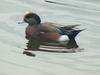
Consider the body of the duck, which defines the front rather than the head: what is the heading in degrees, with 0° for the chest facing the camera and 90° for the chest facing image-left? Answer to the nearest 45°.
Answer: approximately 90°
